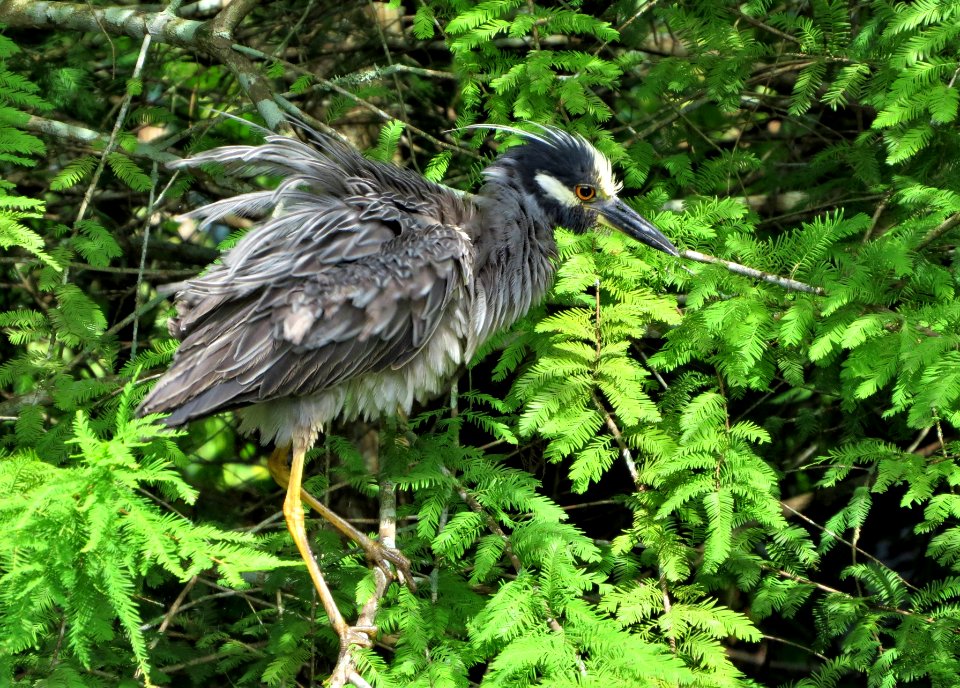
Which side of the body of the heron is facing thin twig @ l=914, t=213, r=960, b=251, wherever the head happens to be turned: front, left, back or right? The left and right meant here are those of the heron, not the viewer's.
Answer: front

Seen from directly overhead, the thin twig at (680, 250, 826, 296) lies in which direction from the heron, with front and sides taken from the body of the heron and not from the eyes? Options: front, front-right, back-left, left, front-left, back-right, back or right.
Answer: front

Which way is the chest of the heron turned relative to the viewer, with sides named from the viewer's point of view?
facing to the right of the viewer

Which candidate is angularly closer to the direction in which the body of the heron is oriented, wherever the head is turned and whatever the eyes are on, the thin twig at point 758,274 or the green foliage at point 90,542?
the thin twig

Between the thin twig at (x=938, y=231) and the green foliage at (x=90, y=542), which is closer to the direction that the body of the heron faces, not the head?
the thin twig
